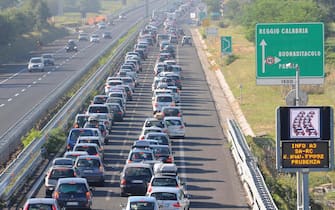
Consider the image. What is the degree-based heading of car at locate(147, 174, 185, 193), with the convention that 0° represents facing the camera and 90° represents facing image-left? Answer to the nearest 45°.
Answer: approximately 180°

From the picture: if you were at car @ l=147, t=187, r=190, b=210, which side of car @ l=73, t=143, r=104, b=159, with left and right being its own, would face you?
back

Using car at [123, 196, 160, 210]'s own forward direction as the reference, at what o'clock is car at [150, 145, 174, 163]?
car at [150, 145, 174, 163] is roughly at 12 o'clock from car at [123, 196, 160, 210].

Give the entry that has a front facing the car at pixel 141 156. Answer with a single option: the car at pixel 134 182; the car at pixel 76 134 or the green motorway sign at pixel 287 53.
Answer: the car at pixel 134 182

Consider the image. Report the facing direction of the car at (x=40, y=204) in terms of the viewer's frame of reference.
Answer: facing away from the viewer

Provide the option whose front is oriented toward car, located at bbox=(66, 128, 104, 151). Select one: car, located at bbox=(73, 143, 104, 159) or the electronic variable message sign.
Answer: car, located at bbox=(73, 143, 104, 159)

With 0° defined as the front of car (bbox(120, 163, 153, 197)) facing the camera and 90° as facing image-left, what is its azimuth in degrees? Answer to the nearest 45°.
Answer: approximately 180°

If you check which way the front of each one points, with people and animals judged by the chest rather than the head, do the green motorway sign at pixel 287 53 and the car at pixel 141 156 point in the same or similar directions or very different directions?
very different directions

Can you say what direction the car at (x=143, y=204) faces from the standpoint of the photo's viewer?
facing away from the viewer

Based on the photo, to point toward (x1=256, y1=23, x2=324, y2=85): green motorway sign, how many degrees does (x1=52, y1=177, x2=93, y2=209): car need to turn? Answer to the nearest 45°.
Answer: approximately 90° to its right

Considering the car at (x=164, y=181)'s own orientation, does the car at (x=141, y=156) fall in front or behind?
in front

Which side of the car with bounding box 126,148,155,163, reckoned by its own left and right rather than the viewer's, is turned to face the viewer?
back

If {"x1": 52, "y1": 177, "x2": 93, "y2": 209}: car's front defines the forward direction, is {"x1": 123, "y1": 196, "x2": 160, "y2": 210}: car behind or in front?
behind

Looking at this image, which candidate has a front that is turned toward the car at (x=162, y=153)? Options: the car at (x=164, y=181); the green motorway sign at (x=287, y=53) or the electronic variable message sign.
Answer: the car at (x=164, y=181)

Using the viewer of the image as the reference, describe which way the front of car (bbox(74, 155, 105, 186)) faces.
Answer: facing away from the viewer

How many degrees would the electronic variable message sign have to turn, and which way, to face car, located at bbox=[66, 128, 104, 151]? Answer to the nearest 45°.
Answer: approximately 135° to its right

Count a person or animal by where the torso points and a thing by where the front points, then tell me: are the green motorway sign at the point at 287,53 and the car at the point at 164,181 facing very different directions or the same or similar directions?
very different directions
